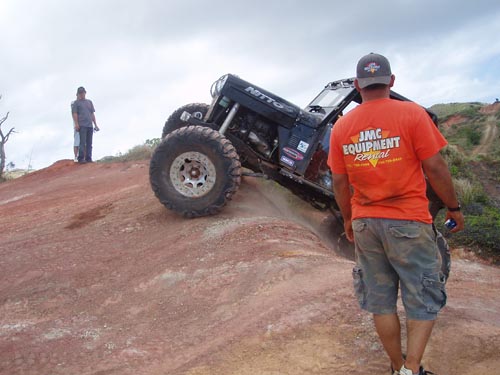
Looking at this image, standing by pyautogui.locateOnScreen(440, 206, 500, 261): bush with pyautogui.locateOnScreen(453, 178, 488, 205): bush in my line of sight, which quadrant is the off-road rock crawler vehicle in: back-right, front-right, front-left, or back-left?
back-left

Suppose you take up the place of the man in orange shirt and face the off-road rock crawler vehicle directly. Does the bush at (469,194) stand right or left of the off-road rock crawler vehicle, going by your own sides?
right

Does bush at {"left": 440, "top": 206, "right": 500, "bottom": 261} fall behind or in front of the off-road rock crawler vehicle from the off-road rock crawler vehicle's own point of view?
behind

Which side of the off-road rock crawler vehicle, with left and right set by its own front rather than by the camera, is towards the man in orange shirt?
left

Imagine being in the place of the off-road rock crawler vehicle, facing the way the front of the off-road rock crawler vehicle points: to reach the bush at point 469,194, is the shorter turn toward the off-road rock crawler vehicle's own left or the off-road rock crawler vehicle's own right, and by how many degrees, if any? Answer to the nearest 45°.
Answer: approximately 135° to the off-road rock crawler vehicle's own right

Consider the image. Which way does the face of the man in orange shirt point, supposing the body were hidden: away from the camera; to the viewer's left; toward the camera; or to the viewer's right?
away from the camera

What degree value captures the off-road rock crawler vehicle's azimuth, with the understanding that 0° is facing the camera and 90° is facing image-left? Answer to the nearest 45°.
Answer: approximately 90°
